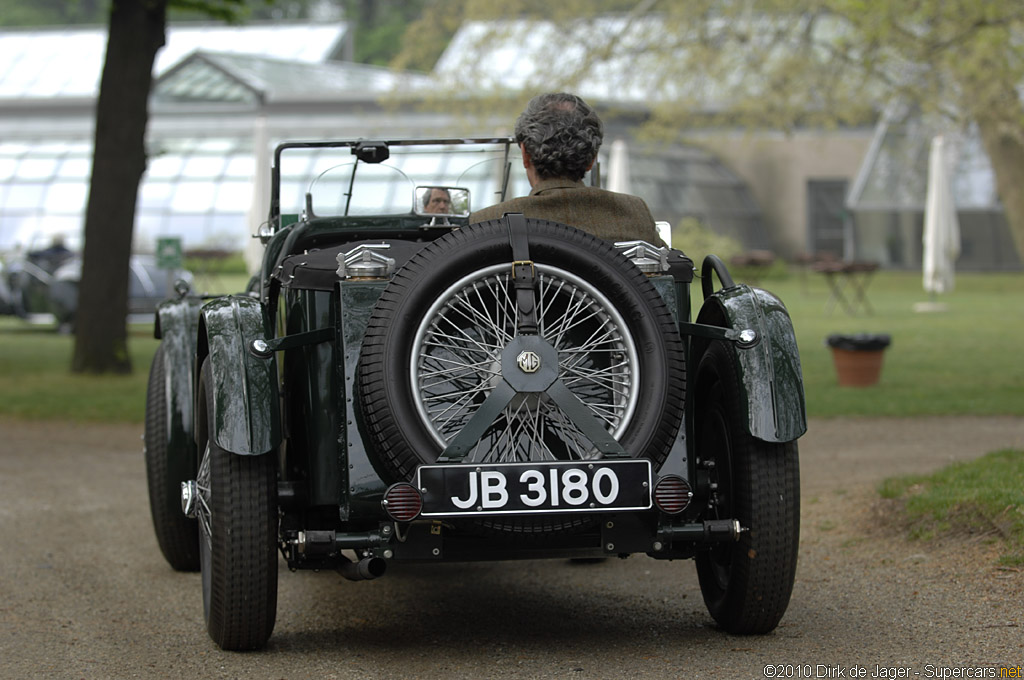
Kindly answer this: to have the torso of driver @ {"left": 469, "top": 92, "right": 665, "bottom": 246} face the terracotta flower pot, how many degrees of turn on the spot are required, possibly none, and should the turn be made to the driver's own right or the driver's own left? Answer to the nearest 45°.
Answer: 0° — they already face it

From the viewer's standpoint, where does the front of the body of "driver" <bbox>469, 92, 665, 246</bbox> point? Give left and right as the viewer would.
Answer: facing away from the viewer

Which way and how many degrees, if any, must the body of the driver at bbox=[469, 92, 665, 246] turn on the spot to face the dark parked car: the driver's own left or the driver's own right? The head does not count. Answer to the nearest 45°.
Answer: approximately 45° to the driver's own left

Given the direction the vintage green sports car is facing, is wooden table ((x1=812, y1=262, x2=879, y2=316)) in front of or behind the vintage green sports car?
in front

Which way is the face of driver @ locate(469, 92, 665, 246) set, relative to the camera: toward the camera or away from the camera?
away from the camera

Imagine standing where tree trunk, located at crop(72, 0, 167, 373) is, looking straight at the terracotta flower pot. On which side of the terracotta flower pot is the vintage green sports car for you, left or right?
right

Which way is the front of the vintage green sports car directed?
away from the camera
